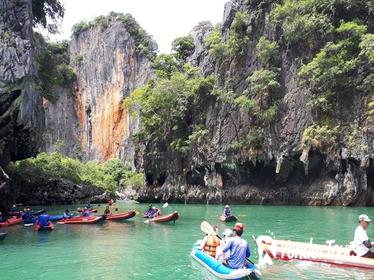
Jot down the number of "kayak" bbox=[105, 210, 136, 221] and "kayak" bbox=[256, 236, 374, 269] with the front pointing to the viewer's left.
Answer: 1

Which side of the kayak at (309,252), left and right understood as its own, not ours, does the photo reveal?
left

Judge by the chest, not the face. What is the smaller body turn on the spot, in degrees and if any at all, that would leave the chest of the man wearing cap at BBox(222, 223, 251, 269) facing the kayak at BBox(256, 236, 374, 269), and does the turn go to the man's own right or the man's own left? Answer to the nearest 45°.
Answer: approximately 90° to the man's own right
